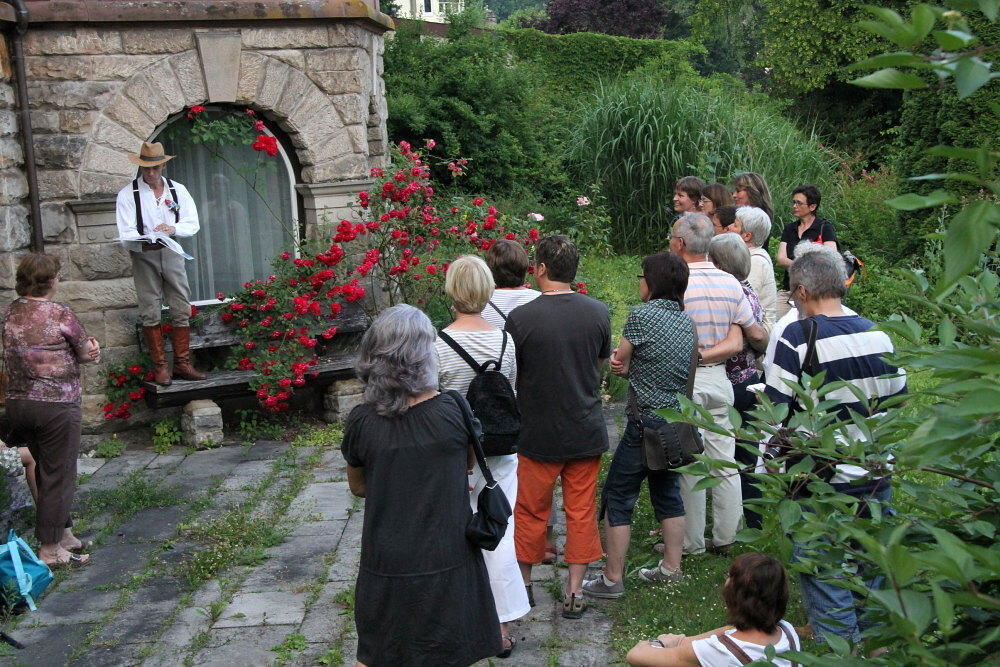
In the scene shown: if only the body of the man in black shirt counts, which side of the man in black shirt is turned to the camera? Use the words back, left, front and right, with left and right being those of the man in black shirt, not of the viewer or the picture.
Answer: back

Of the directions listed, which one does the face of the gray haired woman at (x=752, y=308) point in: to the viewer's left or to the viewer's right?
to the viewer's left

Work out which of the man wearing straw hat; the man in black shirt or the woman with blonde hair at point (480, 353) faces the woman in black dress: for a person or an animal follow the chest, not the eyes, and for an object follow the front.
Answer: the man wearing straw hat

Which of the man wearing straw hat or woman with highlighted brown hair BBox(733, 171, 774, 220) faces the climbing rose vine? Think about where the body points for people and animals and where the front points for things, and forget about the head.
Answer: the woman with highlighted brown hair

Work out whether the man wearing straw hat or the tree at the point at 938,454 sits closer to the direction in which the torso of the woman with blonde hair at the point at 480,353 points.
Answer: the man wearing straw hat

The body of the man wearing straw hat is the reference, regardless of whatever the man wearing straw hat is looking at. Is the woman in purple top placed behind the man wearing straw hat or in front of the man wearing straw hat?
in front

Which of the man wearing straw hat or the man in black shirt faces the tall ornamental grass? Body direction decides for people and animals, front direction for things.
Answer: the man in black shirt

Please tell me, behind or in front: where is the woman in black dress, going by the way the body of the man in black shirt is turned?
behind

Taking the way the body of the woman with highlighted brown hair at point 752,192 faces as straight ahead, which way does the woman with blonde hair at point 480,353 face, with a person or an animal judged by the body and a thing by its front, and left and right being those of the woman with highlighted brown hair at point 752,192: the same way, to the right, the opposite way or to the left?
to the right

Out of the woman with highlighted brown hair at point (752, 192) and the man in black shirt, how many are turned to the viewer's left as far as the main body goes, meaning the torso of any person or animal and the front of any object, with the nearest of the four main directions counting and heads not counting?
1

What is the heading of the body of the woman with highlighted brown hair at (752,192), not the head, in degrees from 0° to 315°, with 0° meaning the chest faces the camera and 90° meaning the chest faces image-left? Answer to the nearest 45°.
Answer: approximately 90°

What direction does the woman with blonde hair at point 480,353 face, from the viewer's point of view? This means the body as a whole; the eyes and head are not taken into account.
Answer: away from the camera

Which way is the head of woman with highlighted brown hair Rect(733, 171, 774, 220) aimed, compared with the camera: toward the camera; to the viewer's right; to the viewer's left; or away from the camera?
to the viewer's left
